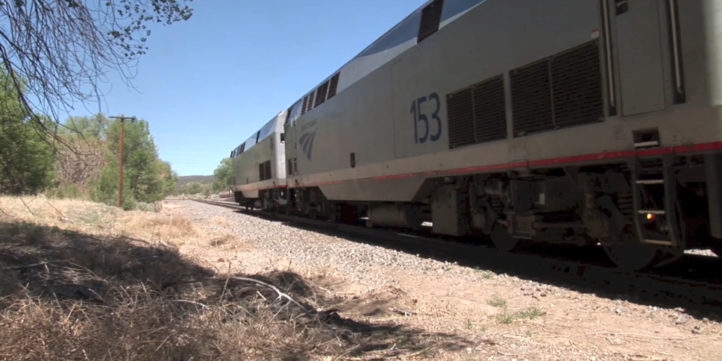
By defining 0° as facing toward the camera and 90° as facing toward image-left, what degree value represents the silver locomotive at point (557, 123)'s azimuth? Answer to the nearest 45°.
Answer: approximately 315°

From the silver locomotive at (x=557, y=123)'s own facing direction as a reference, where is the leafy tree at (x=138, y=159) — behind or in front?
behind
